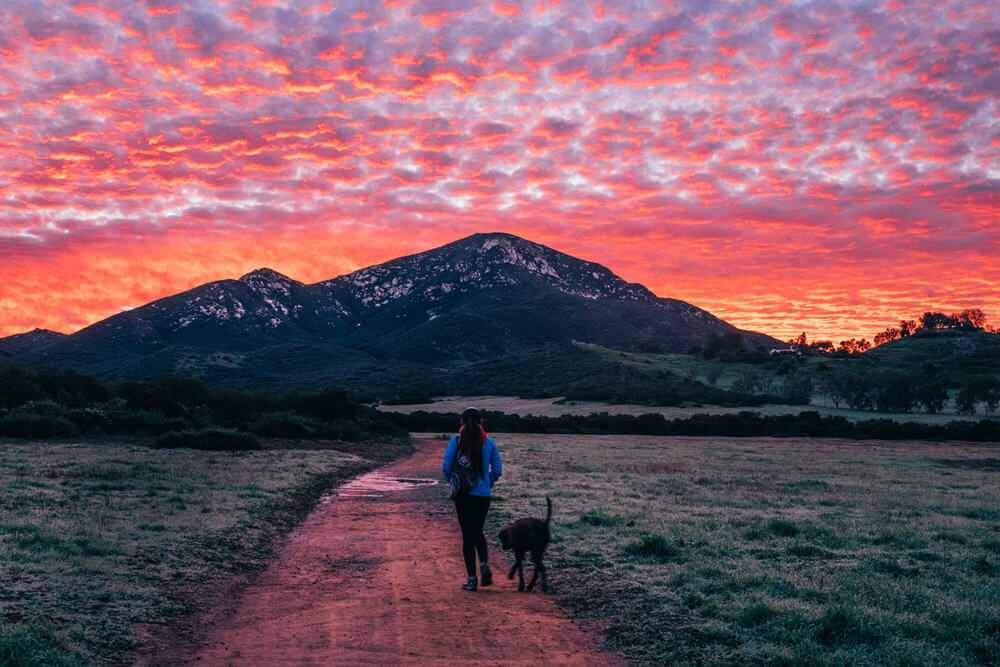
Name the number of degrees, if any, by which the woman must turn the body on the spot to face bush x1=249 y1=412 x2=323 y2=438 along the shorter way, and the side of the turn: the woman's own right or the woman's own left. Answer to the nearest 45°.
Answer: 0° — they already face it

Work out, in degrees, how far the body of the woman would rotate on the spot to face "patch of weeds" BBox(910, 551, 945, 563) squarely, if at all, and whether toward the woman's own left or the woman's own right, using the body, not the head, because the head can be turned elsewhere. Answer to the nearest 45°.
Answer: approximately 90° to the woman's own right

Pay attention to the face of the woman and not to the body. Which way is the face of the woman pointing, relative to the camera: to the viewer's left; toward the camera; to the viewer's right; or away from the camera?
away from the camera

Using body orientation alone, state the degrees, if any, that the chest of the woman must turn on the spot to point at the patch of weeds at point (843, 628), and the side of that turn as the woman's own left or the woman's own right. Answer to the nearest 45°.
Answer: approximately 135° to the woman's own right

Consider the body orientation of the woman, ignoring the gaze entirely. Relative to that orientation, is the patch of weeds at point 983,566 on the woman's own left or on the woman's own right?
on the woman's own right

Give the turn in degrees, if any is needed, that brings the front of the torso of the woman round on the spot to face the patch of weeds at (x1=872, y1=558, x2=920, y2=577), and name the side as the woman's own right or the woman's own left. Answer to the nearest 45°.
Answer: approximately 90° to the woman's own right

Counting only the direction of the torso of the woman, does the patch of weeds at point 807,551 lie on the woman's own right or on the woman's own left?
on the woman's own right

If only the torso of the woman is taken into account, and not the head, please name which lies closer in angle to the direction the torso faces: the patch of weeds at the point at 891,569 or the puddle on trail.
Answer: the puddle on trail

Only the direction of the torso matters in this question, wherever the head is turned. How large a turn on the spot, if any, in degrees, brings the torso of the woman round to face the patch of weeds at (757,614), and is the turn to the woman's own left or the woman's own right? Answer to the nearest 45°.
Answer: approximately 135° to the woman's own right

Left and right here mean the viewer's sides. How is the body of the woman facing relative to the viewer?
facing away from the viewer
